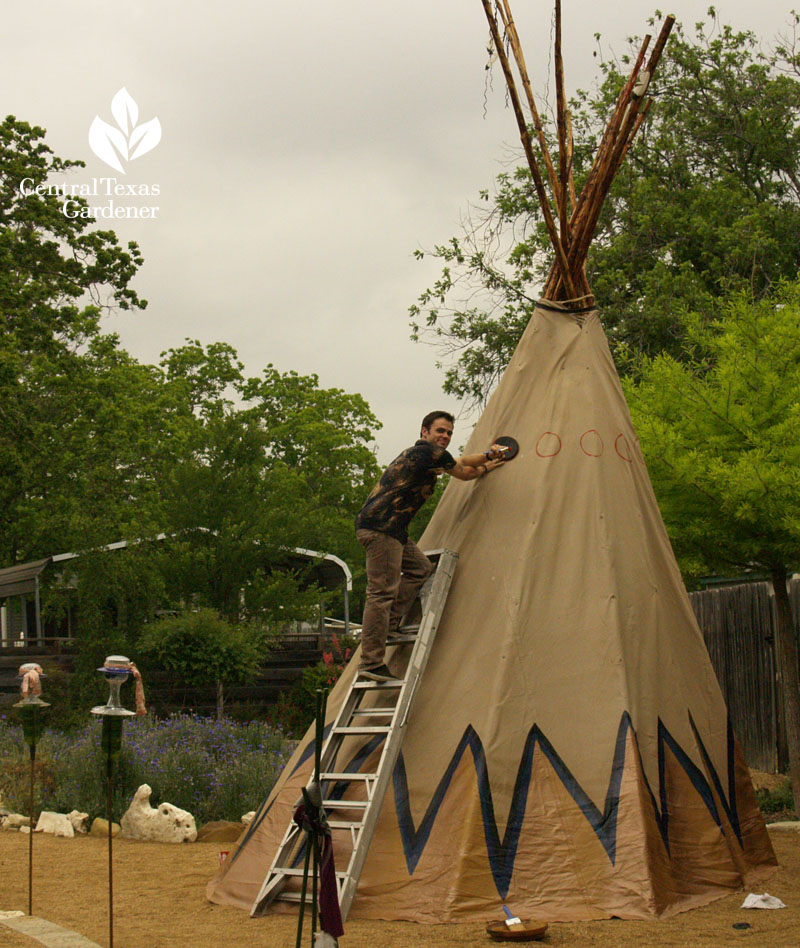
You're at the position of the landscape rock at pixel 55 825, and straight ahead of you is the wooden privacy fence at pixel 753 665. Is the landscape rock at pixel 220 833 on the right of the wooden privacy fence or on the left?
right

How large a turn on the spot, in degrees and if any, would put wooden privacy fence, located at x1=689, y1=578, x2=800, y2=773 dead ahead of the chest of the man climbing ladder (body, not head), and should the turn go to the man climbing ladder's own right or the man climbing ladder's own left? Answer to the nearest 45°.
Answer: approximately 45° to the man climbing ladder's own left

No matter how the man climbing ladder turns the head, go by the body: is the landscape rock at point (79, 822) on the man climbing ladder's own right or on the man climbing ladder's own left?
on the man climbing ladder's own left

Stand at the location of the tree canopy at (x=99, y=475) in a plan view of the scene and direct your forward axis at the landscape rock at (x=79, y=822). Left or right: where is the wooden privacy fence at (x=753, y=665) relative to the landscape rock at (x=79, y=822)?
left

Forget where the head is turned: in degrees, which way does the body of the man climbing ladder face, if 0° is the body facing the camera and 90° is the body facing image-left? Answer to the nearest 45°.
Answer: approximately 270°

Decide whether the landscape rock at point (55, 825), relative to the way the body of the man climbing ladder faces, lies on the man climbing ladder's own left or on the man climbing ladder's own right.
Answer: on the man climbing ladder's own left

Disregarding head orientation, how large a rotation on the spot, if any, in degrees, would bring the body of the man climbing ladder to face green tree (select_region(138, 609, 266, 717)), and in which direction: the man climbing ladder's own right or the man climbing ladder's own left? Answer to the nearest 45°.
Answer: approximately 90° to the man climbing ladder's own left

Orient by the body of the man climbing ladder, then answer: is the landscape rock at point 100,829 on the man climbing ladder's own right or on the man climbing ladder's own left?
on the man climbing ladder's own left

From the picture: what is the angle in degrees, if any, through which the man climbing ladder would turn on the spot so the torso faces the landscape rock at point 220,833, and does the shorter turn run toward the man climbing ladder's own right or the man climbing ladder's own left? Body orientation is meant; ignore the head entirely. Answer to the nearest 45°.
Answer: approximately 135° to the man climbing ladder's own left

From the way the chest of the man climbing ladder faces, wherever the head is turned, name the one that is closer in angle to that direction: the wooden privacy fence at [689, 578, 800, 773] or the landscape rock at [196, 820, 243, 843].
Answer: the wooden privacy fence
